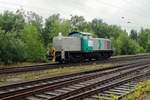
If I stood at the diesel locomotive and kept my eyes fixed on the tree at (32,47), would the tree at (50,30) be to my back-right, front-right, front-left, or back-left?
front-right
